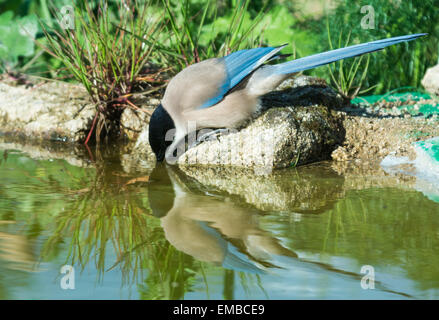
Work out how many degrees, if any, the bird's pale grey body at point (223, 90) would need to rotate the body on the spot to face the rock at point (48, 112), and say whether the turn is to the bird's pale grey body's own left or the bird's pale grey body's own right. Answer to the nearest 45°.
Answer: approximately 45° to the bird's pale grey body's own right

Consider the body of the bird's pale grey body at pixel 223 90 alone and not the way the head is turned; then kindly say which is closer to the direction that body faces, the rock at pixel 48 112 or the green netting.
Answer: the rock

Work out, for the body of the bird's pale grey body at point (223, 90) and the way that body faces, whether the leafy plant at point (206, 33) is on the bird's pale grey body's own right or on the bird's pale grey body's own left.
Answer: on the bird's pale grey body's own right

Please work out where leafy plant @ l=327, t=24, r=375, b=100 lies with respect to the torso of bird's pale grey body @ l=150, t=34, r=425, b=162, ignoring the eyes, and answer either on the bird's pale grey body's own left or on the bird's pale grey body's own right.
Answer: on the bird's pale grey body's own right

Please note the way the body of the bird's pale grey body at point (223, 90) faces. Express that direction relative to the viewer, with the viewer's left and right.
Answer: facing to the left of the viewer

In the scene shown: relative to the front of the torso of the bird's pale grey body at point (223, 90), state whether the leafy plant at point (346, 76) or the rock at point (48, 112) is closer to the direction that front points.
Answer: the rock

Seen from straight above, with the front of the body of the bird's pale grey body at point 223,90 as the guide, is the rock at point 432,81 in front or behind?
behind

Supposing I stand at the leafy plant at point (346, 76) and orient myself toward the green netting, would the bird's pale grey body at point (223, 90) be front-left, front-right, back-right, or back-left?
back-right

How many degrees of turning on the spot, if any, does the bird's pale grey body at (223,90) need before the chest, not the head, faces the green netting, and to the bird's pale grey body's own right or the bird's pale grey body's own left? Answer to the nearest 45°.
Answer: approximately 135° to the bird's pale grey body's own right
